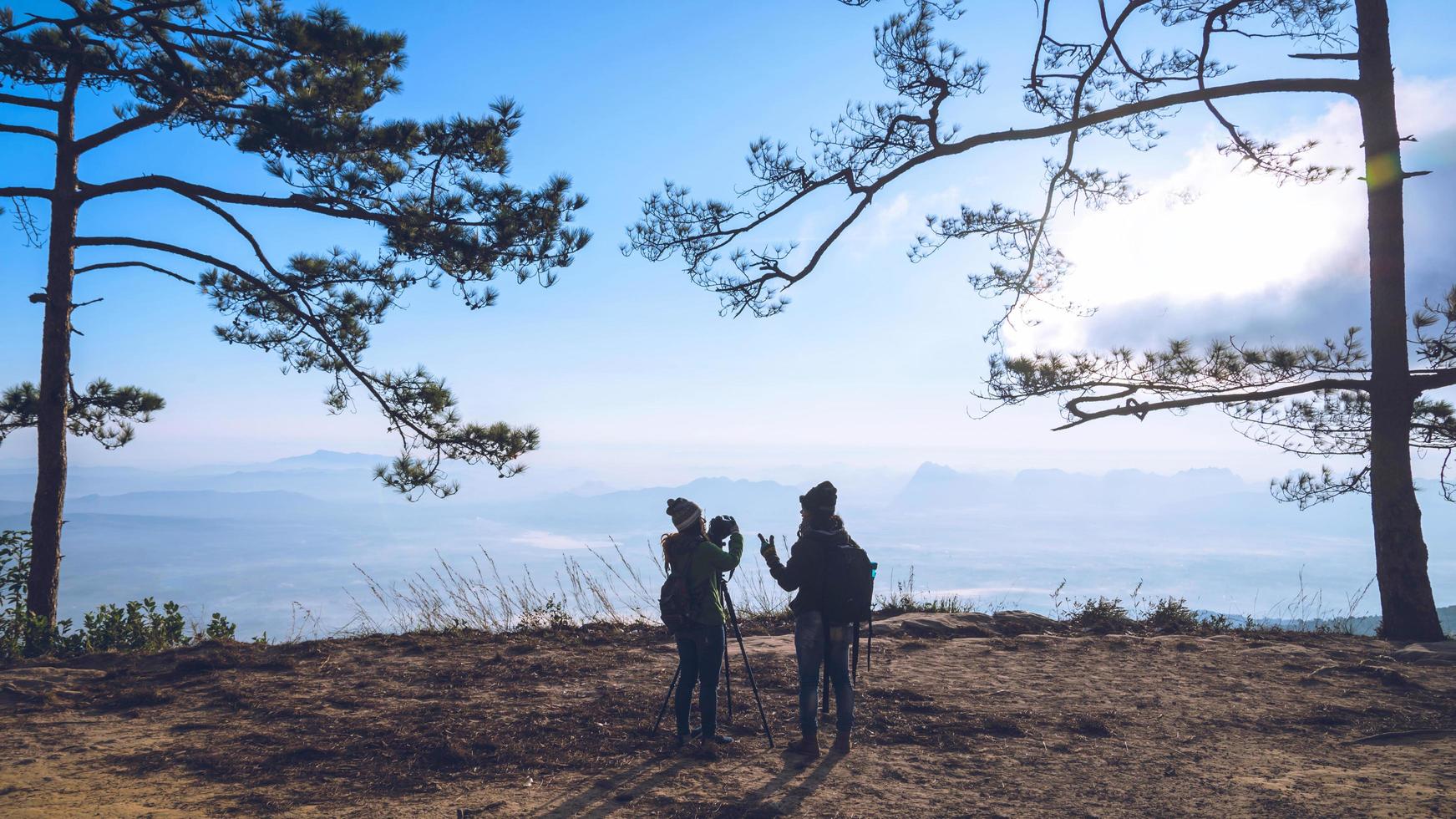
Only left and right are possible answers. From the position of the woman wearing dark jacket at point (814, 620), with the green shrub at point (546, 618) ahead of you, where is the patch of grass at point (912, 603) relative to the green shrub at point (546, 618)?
right

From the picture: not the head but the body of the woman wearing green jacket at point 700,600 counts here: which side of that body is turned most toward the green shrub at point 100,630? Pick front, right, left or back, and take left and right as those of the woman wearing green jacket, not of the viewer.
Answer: left

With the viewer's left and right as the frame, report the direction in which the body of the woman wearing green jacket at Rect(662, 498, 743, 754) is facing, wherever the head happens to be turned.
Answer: facing away from the viewer and to the right of the viewer

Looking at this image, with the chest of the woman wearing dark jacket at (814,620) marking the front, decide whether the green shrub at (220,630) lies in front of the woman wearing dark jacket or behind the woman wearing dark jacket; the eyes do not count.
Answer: in front

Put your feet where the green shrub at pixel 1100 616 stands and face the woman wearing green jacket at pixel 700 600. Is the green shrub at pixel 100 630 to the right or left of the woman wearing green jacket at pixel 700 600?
right

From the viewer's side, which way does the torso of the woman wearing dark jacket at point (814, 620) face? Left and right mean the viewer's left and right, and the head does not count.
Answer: facing away from the viewer and to the left of the viewer

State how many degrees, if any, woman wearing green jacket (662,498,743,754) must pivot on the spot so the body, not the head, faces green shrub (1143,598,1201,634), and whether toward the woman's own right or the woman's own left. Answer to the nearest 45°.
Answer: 0° — they already face it

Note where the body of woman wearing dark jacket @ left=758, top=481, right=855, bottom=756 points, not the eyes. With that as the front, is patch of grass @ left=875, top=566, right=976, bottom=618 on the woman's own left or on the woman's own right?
on the woman's own right

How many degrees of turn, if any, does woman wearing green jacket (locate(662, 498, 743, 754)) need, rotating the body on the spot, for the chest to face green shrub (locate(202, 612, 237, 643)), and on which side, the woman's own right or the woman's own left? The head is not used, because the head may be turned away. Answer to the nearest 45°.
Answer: approximately 90° to the woman's own left

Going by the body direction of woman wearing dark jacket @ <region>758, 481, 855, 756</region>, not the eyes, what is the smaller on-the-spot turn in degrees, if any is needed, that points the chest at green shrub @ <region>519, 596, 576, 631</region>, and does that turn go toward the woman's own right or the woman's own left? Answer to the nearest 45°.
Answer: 0° — they already face it
